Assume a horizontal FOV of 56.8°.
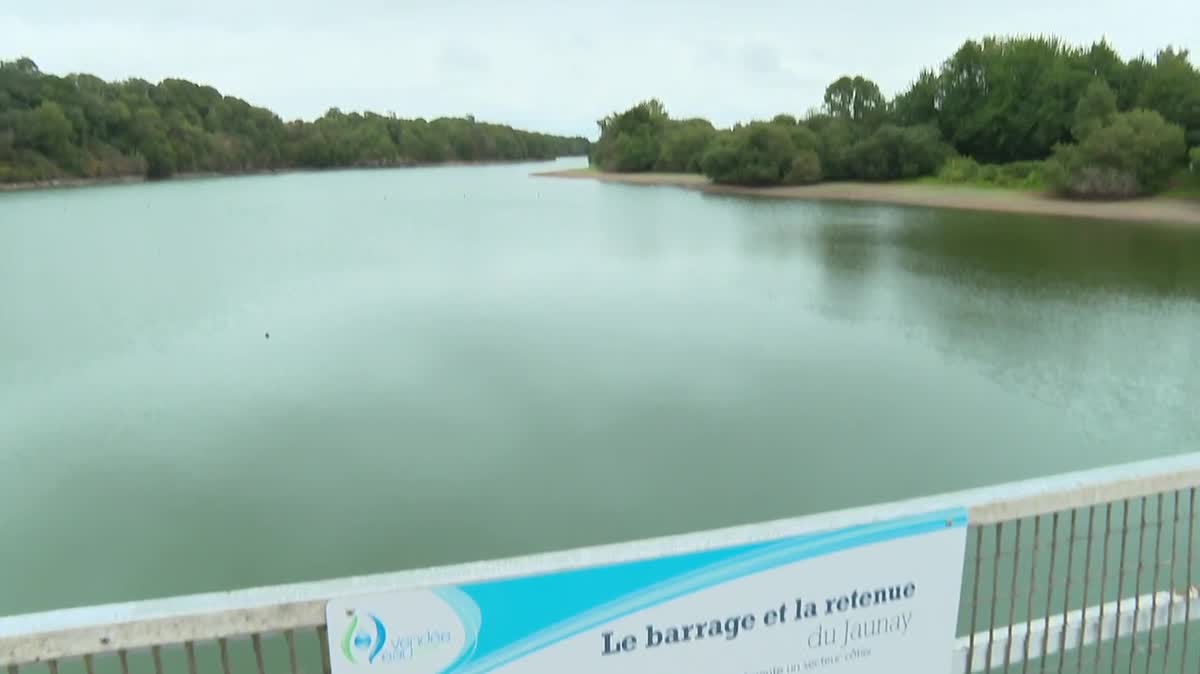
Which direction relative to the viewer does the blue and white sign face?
toward the camera

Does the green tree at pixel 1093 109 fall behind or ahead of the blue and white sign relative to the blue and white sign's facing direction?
behind

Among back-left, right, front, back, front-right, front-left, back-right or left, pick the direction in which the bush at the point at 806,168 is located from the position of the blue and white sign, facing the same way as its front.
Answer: back

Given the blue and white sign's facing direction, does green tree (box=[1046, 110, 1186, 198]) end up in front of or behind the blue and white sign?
behind

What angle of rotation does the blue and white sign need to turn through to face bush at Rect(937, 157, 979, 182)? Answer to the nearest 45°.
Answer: approximately 180°

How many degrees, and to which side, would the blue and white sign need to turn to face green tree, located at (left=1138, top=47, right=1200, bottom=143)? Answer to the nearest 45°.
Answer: approximately 135° to its left

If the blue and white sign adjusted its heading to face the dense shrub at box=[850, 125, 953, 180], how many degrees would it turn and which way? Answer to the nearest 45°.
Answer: approximately 180°

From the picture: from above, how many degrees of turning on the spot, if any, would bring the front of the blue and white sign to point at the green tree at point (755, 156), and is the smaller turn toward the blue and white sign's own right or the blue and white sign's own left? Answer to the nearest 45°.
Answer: approximately 180°

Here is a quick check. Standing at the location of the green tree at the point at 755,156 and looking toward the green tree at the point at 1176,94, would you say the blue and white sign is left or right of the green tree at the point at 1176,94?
right

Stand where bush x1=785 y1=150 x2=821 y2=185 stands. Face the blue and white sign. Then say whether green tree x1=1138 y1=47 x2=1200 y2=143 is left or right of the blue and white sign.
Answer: left
